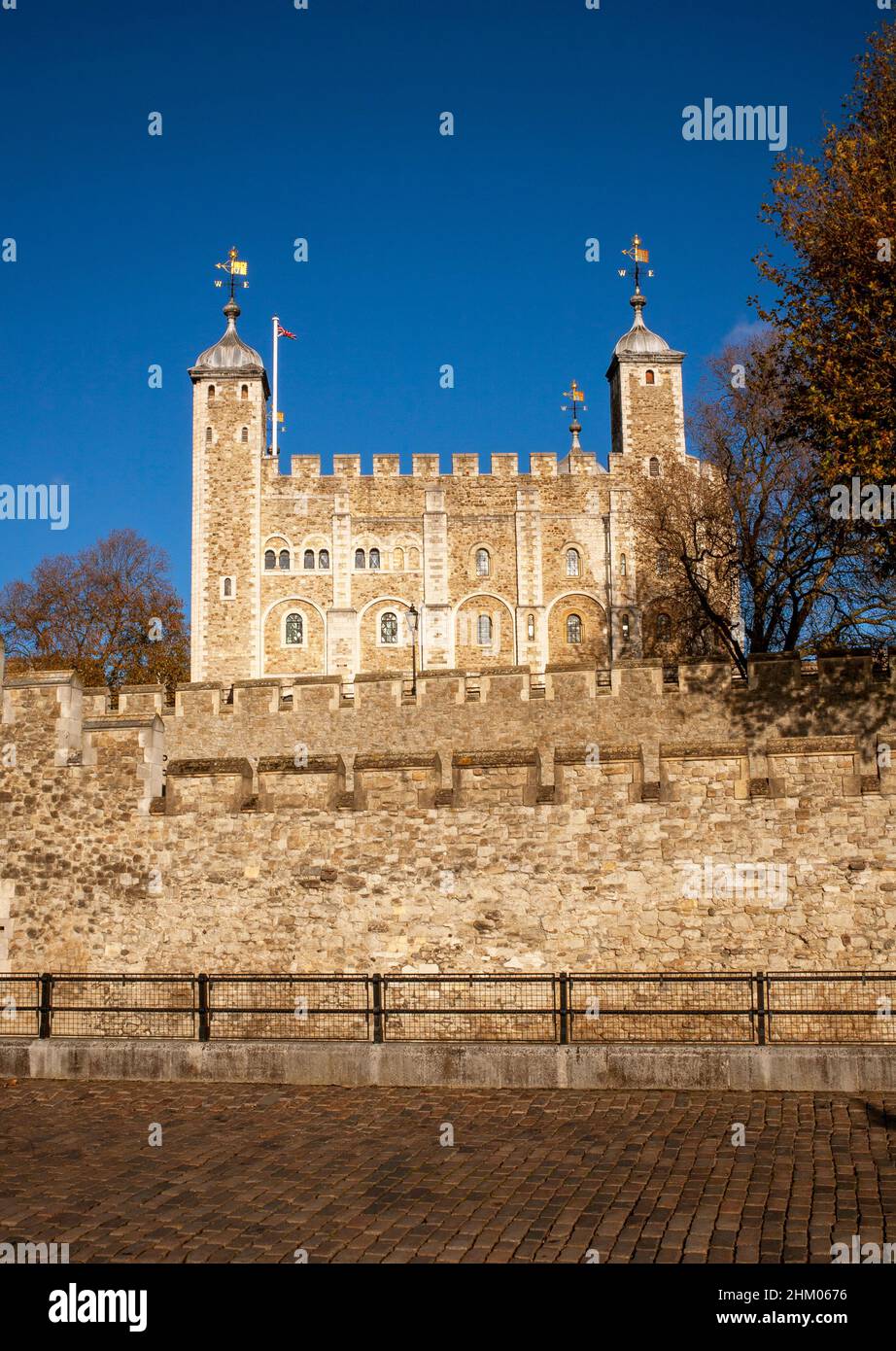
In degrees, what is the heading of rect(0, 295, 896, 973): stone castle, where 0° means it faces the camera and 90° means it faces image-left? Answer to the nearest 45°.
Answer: approximately 0°

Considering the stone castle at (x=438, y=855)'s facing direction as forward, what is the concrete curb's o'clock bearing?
The concrete curb is roughly at 12 o'clock from the stone castle.

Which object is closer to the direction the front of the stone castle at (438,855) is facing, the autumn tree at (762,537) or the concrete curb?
the concrete curb
